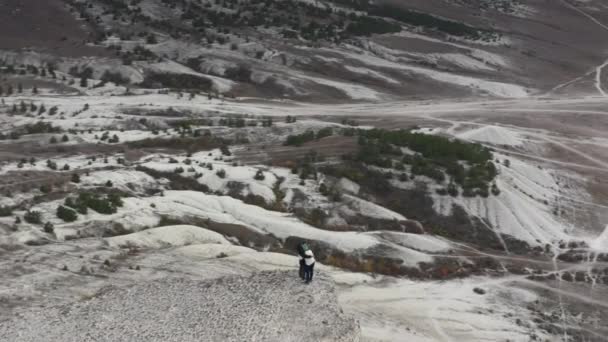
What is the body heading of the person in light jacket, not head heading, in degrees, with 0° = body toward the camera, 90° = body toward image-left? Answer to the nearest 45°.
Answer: approximately 180°

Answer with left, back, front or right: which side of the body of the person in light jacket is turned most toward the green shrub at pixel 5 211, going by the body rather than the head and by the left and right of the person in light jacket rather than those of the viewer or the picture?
left

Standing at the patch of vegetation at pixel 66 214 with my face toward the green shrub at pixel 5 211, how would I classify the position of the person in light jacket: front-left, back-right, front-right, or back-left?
back-left

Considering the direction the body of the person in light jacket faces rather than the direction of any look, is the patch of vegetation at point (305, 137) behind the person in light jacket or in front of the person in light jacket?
in front

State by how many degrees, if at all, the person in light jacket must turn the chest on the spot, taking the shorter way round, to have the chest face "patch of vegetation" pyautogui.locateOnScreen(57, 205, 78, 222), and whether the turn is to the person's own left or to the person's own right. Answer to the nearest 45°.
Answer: approximately 90° to the person's own left

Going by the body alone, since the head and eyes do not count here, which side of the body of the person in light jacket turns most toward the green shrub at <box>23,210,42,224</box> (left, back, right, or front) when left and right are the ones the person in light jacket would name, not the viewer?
left
